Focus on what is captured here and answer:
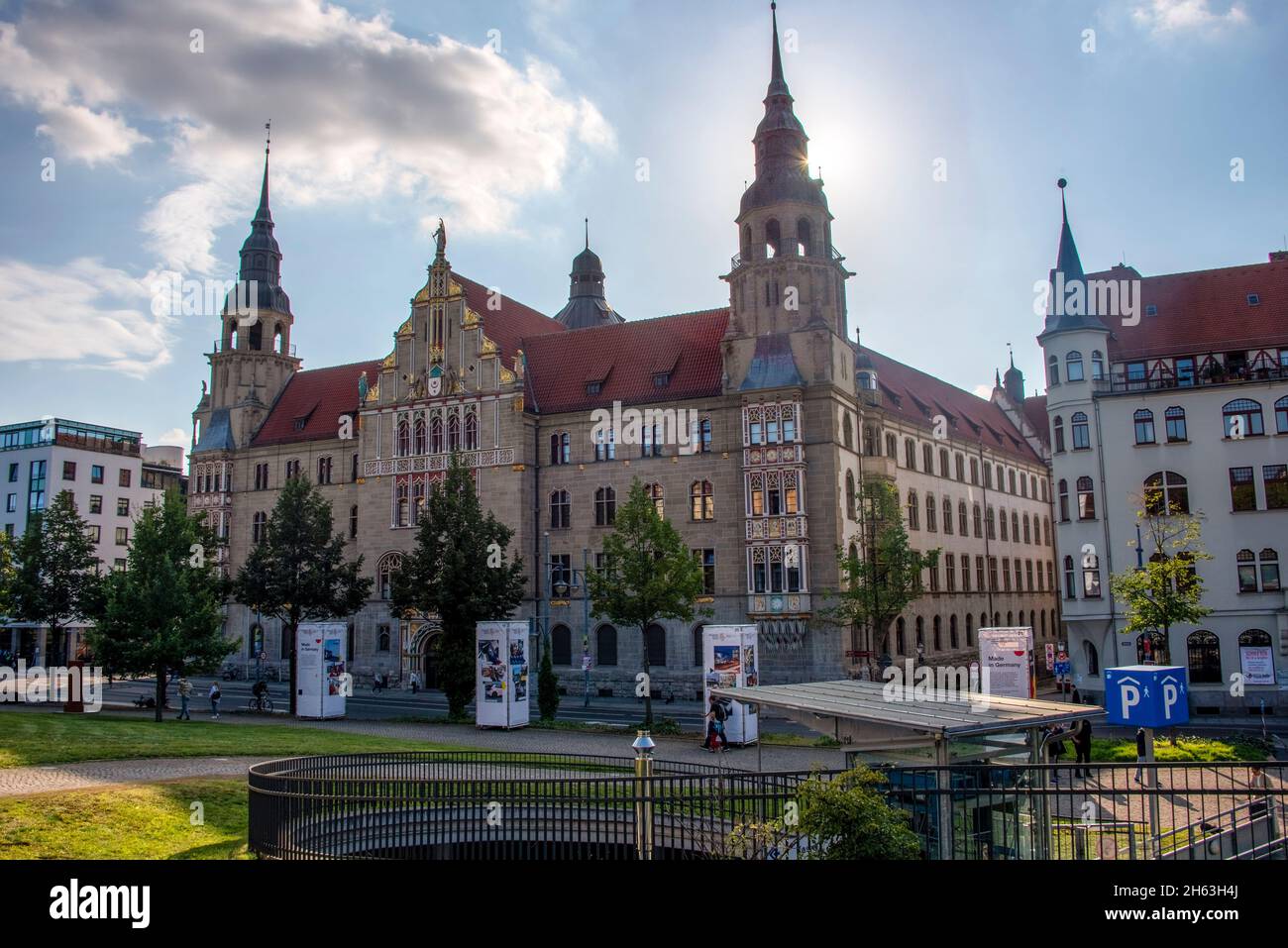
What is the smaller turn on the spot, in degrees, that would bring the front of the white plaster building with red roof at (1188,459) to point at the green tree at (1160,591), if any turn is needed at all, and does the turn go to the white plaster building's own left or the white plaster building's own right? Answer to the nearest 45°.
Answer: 0° — it already faces it

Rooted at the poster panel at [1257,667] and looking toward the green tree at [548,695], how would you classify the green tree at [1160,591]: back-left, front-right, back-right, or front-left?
front-left

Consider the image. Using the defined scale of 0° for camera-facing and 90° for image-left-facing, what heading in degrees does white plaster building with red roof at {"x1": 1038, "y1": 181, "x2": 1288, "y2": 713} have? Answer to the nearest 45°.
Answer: approximately 0°

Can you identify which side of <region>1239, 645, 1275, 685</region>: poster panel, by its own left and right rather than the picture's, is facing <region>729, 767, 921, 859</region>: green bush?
front

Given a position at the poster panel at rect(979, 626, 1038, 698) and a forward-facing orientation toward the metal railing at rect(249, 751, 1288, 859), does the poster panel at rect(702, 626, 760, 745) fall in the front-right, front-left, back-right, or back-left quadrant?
front-right

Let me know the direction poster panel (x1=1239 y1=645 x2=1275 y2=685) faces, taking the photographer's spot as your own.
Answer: facing the viewer

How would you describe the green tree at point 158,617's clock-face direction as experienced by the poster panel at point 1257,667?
The green tree is roughly at 2 o'clock from the poster panel.

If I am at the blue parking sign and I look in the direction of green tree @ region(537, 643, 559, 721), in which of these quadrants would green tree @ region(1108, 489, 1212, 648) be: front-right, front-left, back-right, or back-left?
front-right

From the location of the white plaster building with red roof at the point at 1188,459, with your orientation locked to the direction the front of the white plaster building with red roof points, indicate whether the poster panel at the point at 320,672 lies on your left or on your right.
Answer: on your right

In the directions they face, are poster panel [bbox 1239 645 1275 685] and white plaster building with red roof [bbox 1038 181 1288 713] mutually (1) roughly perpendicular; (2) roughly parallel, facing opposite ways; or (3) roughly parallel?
roughly parallel

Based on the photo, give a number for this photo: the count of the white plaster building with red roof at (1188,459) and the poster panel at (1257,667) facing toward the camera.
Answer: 2

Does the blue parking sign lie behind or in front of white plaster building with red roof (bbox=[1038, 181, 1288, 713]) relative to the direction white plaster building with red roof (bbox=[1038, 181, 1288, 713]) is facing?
in front

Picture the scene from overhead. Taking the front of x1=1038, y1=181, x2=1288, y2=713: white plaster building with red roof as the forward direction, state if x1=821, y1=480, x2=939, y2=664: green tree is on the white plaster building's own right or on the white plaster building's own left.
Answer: on the white plaster building's own right

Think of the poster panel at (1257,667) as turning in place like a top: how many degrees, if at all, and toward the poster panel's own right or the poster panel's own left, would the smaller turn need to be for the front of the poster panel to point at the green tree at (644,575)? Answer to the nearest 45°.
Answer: approximately 45° to the poster panel's own right
